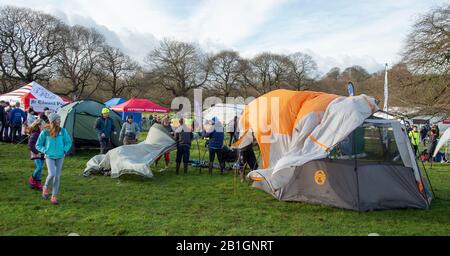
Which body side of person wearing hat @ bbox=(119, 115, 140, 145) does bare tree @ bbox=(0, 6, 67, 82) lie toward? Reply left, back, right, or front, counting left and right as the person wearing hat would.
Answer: back

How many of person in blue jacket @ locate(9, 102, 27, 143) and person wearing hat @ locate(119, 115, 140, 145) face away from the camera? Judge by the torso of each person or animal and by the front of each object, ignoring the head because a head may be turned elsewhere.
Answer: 1

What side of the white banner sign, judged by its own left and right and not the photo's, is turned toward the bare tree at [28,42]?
back
